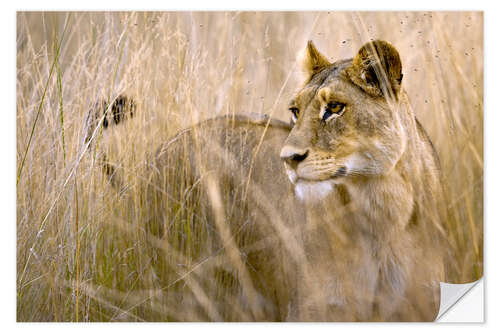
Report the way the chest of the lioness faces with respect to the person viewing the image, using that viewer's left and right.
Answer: facing the viewer and to the right of the viewer
